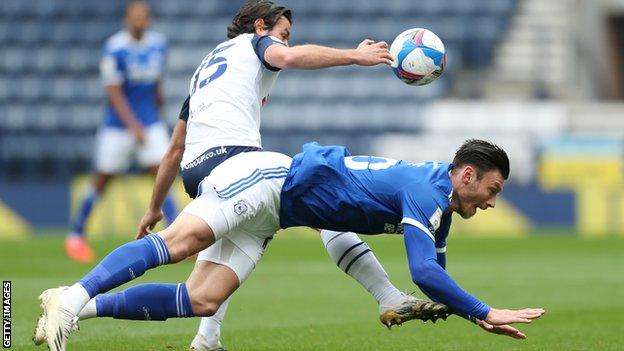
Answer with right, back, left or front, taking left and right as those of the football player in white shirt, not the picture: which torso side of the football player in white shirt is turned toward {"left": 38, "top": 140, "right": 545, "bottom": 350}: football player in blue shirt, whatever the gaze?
right

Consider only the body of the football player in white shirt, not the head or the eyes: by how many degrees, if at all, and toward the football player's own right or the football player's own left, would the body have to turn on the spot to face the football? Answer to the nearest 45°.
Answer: approximately 45° to the football player's own right

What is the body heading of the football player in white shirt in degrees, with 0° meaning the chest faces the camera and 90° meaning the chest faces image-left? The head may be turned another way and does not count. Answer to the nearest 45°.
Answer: approximately 225°

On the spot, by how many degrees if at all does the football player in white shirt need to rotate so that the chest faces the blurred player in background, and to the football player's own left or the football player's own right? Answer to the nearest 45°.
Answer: approximately 45° to the football player's own left

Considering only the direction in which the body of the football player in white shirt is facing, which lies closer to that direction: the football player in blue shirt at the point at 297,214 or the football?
the football
